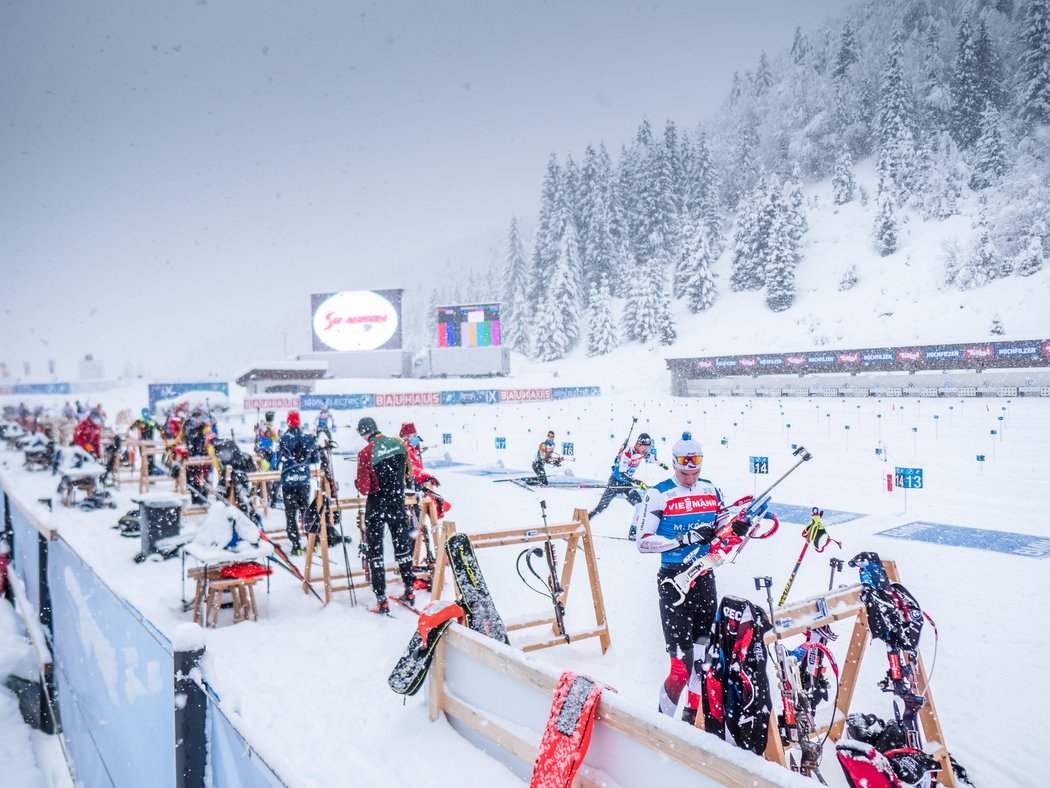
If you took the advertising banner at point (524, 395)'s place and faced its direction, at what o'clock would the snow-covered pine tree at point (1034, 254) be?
The snow-covered pine tree is roughly at 9 o'clock from the advertising banner.

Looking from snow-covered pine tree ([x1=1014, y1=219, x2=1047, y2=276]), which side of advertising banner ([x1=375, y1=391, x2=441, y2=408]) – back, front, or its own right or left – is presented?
left

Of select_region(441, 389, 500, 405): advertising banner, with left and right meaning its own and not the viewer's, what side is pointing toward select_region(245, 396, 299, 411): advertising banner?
right

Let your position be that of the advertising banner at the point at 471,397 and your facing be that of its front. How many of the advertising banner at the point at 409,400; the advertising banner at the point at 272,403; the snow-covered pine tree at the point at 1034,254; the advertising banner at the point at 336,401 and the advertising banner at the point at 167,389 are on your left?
1

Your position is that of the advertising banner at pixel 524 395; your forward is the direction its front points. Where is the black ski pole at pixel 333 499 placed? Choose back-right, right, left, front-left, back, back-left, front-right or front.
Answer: front

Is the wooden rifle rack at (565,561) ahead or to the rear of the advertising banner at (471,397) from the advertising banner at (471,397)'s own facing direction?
ahead

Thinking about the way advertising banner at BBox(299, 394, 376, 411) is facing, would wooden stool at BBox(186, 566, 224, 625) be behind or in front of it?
in front

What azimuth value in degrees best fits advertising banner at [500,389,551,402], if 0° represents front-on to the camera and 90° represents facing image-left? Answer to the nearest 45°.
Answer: approximately 0°

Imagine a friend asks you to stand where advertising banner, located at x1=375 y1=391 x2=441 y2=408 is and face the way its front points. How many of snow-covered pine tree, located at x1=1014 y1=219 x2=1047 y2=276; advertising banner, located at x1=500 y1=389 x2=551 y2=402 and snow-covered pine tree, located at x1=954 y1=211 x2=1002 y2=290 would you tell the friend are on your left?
3

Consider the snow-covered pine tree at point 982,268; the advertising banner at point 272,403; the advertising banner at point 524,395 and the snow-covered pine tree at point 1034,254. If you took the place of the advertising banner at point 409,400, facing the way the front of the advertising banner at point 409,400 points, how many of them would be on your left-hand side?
3

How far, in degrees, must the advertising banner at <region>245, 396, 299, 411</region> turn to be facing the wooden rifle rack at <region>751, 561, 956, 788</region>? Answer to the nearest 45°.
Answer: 0° — it already faces it

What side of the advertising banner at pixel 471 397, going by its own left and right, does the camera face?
front

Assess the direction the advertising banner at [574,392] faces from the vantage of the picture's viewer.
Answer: facing the viewer

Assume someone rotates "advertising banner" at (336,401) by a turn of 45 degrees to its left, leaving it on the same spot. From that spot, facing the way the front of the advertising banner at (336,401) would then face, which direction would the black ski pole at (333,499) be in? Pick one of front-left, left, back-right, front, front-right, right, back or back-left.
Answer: front-right

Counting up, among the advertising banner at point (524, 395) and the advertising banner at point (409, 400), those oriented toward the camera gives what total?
2

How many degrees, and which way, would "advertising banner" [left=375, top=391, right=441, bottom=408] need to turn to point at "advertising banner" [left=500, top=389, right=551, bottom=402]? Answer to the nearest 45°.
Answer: approximately 90° to its left

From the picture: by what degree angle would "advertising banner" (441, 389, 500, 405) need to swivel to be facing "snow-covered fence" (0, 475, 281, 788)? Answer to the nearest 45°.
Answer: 0° — it already faces it

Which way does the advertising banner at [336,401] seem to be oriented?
toward the camera

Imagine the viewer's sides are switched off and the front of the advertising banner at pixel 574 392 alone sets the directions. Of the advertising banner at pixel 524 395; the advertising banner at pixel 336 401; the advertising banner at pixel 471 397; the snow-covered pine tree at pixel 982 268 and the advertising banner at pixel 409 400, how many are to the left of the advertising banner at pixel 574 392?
1
